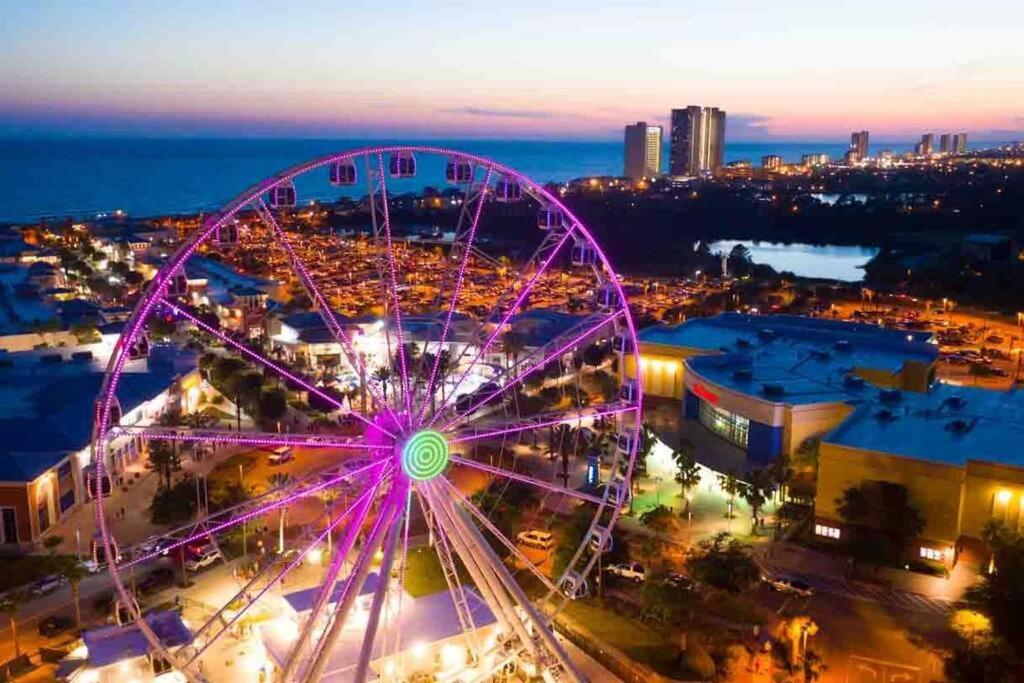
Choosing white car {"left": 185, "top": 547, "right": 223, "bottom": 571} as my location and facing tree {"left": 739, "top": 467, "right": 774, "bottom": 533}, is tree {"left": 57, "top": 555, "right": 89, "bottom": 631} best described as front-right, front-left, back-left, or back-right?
back-right

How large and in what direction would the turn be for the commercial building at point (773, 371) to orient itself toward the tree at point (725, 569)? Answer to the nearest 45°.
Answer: approximately 45° to its left

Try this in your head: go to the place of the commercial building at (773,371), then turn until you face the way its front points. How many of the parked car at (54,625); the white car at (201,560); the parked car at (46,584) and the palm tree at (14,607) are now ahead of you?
4

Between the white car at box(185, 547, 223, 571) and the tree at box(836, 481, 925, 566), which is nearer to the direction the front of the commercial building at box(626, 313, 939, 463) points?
the white car

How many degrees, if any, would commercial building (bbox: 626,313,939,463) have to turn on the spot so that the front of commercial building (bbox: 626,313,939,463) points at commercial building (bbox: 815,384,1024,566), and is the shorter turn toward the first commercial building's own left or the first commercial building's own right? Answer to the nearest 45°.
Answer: approximately 90° to the first commercial building's own left

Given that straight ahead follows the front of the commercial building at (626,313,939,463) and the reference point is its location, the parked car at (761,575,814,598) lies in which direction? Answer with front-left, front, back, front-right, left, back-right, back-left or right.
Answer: front-left

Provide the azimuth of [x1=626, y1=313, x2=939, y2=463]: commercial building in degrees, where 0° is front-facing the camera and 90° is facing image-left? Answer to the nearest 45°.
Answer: approximately 45°

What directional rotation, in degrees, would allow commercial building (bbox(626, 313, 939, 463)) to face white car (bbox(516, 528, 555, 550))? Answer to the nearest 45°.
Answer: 0° — it already faces it

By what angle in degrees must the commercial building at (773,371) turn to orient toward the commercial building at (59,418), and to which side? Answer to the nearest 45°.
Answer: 0° — it already faces it

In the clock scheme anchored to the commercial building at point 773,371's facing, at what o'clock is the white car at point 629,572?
The white car is roughly at 11 o'clock from the commercial building.

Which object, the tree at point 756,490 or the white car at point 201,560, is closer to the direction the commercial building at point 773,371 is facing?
the white car
